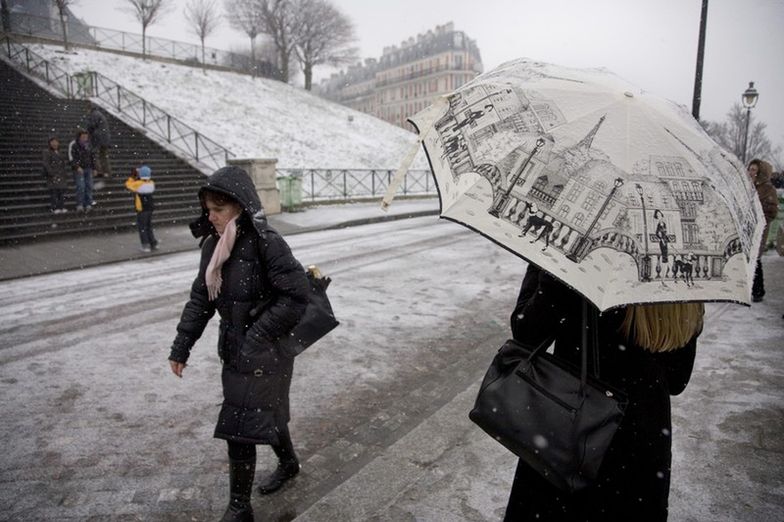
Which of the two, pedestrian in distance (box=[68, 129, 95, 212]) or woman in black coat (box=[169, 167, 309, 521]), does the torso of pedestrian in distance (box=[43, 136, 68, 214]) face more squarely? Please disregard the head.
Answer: the woman in black coat

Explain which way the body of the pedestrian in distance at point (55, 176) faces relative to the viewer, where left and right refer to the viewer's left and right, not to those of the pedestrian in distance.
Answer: facing the viewer and to the right of the viewer

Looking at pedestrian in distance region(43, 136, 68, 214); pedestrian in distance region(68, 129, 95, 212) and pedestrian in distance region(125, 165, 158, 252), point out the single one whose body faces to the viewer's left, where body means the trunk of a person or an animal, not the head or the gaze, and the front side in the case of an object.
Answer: pedestrian in distance region(125, 165, 158, 252)

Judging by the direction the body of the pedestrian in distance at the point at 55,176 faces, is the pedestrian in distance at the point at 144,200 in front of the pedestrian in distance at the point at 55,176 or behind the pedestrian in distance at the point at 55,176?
in front

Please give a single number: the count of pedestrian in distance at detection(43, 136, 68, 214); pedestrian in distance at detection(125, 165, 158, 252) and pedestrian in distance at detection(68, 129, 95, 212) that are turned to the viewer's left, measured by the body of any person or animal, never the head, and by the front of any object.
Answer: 1

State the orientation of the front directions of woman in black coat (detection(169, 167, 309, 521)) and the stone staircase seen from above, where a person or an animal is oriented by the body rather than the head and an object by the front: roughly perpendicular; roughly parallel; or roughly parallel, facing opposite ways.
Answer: roughly perpendicular

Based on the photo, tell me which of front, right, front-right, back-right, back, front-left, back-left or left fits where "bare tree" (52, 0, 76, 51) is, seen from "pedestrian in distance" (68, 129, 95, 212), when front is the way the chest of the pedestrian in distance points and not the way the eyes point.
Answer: back-left

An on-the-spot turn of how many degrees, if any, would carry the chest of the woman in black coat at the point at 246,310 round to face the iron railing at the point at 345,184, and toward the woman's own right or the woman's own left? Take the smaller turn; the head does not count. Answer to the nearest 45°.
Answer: approximately 135° to the woman's own right

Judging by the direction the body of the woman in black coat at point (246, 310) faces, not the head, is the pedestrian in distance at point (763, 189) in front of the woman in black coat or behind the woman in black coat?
behind

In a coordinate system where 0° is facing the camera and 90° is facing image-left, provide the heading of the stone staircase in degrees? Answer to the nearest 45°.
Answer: approximately 315°

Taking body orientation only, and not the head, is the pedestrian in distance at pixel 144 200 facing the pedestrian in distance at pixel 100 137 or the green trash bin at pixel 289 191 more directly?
the pedestrian in distance

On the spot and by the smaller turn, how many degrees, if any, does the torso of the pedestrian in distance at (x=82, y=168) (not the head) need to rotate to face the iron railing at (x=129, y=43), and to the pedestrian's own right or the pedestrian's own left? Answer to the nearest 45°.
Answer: approximately 135° to the pedestrian's own left

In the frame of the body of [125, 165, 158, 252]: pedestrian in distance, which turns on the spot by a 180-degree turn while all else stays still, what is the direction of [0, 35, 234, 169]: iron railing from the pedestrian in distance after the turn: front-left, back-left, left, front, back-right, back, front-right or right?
left

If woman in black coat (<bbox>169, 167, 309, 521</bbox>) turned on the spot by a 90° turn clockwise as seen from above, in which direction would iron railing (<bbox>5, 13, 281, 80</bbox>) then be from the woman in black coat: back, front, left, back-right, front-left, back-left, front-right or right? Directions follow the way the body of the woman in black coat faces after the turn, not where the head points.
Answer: front-right

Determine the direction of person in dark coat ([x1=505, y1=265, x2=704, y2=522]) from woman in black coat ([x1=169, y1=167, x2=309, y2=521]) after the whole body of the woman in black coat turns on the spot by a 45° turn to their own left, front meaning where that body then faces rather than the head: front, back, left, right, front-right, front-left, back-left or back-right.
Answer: front-left

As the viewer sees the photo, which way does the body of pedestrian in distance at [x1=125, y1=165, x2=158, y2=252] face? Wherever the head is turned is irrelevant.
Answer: to the viewer's left

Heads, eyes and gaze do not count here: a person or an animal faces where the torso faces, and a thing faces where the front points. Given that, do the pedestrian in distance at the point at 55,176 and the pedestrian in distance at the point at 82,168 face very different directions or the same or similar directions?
same or similar directions

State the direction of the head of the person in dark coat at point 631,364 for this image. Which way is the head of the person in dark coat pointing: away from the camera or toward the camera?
away from the camera

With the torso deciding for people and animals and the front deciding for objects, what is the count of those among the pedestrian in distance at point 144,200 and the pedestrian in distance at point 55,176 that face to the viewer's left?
1
